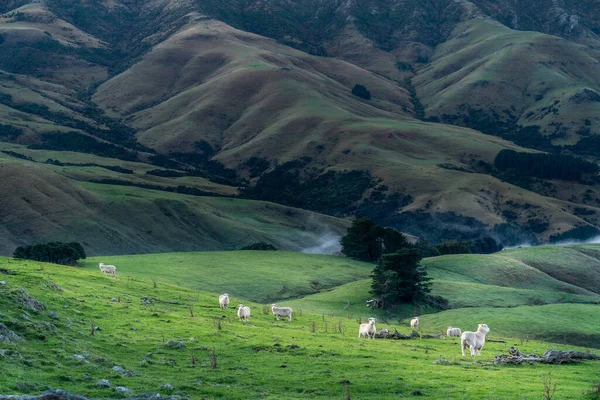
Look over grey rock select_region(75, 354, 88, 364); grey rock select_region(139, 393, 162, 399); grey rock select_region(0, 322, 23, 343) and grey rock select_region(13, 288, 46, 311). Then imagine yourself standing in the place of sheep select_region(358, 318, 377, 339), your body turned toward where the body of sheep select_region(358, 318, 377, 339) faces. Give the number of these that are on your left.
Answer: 0

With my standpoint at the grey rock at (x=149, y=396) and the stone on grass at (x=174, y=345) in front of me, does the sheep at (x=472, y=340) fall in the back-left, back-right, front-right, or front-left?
front-right

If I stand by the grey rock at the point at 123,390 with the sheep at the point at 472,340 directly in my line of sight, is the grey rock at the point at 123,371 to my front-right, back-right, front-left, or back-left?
front-left

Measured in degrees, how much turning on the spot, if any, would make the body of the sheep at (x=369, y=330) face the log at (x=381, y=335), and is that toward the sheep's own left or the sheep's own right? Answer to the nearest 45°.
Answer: approximately 90° to the sheep's own left
